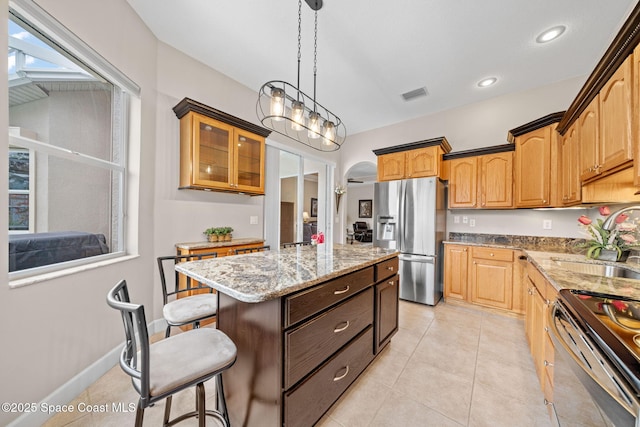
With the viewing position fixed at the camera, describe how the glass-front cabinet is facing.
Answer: facing the viewer and to the right of the viewer

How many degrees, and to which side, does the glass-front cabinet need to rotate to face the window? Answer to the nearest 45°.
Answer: approximately 90° to its right

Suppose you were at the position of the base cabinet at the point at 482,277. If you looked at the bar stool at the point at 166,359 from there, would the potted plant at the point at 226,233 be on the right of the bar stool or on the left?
right

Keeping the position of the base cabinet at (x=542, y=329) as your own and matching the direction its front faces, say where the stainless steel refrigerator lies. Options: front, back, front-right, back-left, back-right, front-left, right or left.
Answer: front-right

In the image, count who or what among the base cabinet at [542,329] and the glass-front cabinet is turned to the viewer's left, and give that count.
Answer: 1

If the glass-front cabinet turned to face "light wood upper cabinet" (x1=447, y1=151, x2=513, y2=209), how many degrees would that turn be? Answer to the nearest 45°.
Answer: approximately 45° to its left

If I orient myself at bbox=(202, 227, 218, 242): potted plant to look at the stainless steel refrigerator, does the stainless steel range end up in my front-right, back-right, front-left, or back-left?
front-right

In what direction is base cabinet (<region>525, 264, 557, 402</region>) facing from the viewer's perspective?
to the viewer's left

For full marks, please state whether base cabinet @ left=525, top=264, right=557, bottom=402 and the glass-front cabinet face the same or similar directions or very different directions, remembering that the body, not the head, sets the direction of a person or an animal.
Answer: very different directions

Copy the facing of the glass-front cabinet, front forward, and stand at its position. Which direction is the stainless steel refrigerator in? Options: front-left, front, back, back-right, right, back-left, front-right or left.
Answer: front-left
